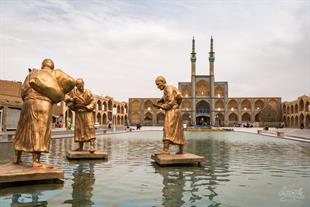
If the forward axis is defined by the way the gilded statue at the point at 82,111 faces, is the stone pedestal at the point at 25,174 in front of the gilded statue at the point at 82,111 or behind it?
in front

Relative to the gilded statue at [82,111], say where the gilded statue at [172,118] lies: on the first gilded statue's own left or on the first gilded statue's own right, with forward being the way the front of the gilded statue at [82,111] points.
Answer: on the first gilded statue's own left

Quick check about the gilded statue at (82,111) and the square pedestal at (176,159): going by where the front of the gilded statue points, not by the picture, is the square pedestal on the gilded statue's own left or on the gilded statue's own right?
on the gilded statue's own left

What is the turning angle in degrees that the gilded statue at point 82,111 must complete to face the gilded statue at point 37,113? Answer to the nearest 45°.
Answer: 0° — it already faces it

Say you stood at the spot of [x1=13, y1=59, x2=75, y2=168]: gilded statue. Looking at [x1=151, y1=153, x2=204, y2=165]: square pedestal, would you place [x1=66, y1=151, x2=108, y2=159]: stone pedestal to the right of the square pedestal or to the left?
left
